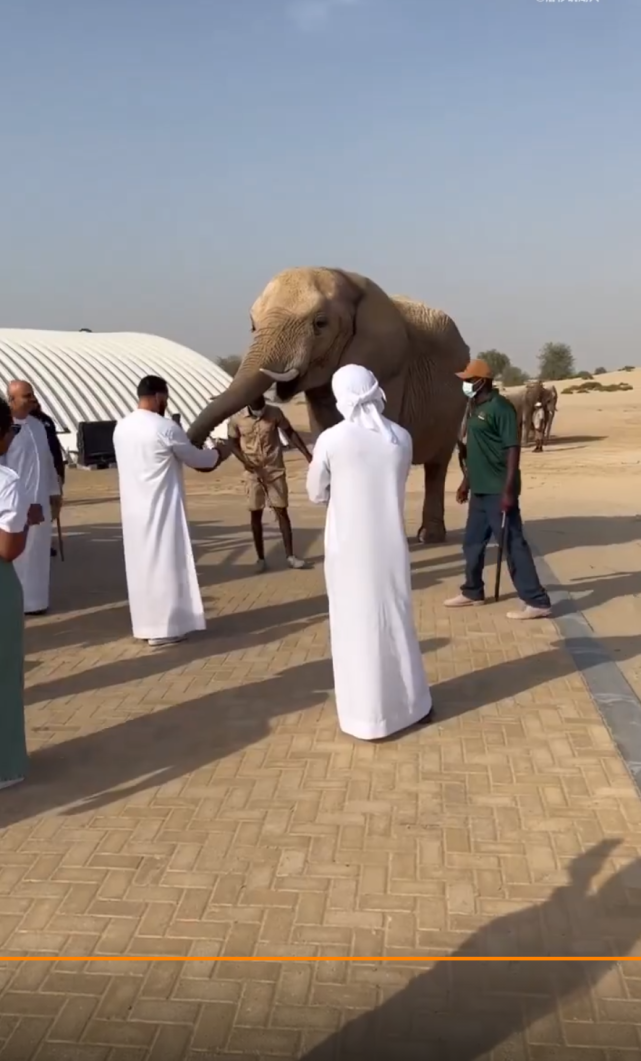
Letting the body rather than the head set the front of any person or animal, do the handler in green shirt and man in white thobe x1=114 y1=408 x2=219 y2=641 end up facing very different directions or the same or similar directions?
very different directions

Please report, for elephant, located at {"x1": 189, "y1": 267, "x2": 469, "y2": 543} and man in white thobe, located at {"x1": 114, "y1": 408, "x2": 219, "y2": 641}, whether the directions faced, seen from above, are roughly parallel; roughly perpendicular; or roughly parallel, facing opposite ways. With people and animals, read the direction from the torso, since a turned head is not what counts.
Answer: roughly parallel, facing opposite ways

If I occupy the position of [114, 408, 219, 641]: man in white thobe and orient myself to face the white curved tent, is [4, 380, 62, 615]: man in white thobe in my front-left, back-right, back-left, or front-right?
front-left

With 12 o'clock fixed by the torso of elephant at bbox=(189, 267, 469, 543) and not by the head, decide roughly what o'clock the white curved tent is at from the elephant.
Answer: The white curved tent is roughly at 4 o'clock from the elephant.

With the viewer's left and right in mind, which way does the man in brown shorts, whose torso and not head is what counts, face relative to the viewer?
facing the viewer

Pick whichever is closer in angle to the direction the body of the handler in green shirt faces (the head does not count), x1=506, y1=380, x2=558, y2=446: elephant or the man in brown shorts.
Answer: the man in brown shorts

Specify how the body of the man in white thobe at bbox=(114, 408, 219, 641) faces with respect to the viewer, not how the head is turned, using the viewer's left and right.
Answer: facing away from the viewer and to the right of the viewer

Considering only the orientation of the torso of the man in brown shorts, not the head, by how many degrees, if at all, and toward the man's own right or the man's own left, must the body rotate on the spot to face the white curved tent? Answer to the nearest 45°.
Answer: approximately 180°

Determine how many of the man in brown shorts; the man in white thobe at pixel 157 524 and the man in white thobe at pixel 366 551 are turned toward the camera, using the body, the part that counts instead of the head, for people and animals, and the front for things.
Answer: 1

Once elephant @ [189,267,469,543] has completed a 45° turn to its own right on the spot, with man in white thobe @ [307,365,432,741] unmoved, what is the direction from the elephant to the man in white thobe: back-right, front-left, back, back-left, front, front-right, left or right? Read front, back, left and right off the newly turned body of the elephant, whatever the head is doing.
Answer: left

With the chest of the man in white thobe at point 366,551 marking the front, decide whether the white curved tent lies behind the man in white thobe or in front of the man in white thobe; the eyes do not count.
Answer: in front

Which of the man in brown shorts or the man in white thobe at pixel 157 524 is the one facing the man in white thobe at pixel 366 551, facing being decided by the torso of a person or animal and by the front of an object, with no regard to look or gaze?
the man in brown shorts

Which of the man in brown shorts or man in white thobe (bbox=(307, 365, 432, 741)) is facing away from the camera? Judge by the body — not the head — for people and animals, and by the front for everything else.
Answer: the man in white thobe

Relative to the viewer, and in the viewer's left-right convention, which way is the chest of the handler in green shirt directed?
facing the viewer and to the left of the viewer

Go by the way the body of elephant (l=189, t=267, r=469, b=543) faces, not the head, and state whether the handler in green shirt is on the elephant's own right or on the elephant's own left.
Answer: on the elephant's own left

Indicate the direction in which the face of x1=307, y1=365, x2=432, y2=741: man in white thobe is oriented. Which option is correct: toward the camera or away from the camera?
away from the camera

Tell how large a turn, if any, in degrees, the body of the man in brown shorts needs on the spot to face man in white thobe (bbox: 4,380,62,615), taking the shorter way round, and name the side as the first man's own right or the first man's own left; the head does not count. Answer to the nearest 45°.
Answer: approximately 45° to the first man's own right

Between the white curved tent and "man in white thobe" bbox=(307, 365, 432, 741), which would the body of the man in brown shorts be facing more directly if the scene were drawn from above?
the man in white thobe

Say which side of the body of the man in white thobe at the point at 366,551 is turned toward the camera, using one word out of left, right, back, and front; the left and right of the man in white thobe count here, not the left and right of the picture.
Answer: back
